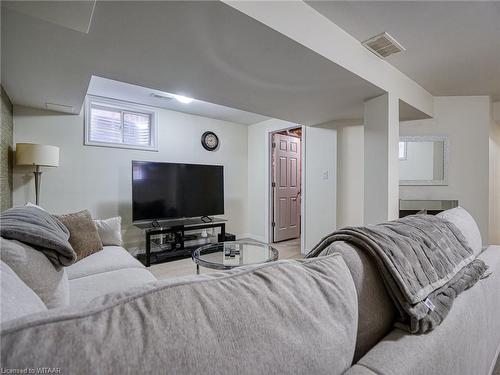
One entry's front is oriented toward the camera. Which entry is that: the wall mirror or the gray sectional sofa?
the wall mirror

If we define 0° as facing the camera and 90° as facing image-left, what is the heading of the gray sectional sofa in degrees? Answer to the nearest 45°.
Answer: approximately 180°

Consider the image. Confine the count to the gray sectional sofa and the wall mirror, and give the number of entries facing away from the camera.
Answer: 1

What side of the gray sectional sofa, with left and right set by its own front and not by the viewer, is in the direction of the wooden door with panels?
front

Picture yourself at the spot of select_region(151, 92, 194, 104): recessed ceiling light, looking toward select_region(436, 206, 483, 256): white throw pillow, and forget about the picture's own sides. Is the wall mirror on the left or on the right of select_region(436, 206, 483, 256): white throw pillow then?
left

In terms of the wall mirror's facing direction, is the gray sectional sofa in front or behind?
in front

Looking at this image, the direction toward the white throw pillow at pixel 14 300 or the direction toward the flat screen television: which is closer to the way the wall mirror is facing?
the white throw pillow

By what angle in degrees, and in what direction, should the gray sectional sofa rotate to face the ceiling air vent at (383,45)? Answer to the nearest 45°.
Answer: approximately 45° to its right

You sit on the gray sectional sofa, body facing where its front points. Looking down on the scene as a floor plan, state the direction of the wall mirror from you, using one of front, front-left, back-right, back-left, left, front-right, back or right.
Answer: front-right

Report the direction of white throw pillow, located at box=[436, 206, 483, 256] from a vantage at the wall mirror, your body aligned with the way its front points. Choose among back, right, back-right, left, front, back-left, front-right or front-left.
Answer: front

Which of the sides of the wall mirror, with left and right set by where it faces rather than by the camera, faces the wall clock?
right

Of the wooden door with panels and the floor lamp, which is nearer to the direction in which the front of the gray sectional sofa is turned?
the wooden door with panels

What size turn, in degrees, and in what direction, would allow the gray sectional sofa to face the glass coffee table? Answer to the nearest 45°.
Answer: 0° — it already faces it

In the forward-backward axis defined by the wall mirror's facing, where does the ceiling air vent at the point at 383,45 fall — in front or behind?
in front

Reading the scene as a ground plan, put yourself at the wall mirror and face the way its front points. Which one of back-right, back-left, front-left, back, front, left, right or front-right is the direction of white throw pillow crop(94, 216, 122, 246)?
front-right

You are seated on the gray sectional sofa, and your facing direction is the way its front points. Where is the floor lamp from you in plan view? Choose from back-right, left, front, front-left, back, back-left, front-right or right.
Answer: front-left

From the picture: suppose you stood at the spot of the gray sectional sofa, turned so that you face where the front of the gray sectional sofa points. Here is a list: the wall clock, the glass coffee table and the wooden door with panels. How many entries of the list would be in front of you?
3

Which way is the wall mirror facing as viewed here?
toward the camera

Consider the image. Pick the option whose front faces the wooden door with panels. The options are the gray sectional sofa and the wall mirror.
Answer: the gray sectional sofa
